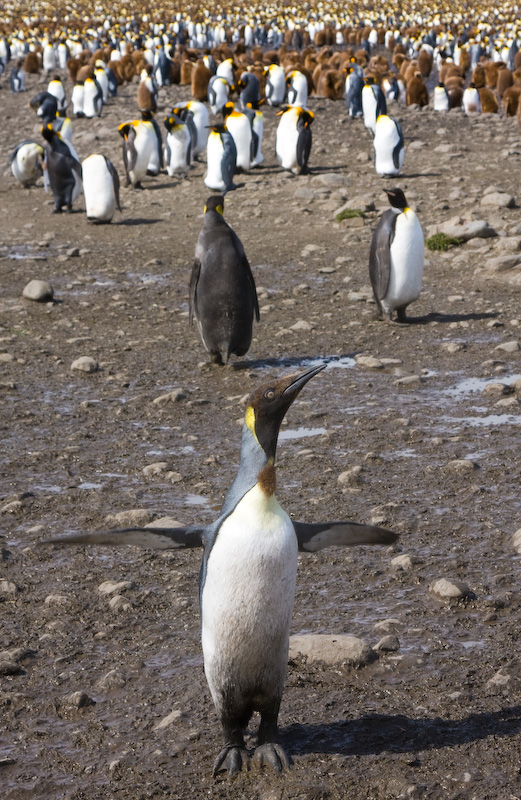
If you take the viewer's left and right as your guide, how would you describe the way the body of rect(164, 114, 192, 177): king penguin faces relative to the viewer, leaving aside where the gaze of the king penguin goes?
facing the viewer

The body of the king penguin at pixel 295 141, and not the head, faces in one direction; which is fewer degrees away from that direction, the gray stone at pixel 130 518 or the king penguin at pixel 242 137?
the gray stone

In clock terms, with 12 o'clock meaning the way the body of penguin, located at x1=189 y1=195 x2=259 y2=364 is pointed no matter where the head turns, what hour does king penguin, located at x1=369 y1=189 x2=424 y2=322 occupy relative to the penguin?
The king penguin is roughly at 2 o'clock from the penguin.

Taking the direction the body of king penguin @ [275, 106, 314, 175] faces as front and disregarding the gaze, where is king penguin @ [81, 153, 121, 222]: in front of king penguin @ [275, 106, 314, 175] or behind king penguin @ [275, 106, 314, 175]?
in front

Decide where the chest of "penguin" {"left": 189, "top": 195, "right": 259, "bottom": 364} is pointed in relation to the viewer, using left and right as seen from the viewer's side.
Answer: facing away from the viewer

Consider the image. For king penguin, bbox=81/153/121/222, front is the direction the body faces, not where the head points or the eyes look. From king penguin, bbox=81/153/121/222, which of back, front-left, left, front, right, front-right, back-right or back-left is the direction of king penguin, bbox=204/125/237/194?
back

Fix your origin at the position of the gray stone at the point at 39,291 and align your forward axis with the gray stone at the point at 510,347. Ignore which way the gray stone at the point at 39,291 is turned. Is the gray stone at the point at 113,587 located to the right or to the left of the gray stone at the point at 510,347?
right

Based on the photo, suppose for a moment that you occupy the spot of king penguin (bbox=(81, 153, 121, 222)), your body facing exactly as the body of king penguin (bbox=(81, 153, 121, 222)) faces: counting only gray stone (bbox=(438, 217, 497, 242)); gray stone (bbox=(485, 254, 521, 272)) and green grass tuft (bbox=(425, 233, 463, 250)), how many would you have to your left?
3

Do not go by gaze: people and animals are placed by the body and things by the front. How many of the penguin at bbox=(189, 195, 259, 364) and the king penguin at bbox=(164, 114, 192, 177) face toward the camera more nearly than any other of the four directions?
1

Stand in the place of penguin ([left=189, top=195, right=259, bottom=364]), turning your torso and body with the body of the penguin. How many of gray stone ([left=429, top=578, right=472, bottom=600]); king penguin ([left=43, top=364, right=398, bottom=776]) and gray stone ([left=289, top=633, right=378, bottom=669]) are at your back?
3

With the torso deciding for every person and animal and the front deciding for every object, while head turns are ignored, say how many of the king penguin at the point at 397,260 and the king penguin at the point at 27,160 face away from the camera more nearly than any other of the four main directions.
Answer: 0

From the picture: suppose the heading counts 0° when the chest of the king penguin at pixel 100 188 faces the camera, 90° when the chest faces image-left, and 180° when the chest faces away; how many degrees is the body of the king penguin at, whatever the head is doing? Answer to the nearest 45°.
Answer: approximately 45°

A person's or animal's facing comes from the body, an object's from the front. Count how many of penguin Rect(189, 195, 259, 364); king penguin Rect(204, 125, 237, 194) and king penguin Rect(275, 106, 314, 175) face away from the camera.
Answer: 1

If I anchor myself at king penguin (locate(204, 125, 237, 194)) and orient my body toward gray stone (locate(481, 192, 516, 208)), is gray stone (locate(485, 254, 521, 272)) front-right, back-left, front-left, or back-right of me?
front-right

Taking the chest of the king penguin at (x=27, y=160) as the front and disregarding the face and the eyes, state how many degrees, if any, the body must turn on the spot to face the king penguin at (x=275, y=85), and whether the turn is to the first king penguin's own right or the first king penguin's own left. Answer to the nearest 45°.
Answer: approximately 90° to the first king penguin's own left

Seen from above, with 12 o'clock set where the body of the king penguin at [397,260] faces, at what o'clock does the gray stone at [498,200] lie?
The gray stone is roughly at 8 o'clock from the king penguin.

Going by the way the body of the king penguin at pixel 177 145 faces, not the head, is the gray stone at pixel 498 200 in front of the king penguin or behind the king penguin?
in front

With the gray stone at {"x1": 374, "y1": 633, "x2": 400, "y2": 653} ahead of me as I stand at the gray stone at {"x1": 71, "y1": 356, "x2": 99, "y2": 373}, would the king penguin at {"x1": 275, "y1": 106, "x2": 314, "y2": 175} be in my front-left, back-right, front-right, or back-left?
back-left

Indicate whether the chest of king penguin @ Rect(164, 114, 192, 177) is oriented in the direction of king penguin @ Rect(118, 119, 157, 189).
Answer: no

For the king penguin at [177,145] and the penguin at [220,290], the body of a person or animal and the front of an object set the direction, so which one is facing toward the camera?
the king penguin

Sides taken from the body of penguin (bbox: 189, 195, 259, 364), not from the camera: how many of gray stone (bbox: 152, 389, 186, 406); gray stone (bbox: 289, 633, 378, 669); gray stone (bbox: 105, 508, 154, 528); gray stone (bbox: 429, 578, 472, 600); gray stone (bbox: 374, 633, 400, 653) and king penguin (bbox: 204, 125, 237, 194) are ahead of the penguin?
1

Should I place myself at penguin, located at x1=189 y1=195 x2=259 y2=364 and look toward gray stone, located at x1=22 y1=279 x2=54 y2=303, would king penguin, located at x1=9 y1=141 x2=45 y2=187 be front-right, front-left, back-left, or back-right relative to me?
front-right
